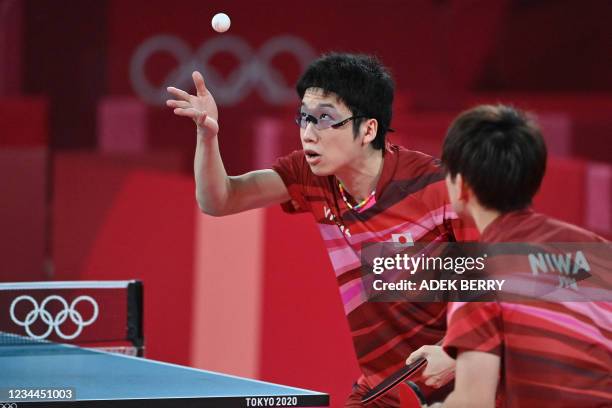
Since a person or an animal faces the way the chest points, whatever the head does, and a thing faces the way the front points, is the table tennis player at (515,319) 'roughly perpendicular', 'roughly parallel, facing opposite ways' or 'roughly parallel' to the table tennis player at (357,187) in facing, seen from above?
roughly perpendicular

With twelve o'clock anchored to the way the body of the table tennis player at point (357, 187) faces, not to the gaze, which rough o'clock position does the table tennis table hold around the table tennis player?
The table tennis table is roughly at 1 o'clock from the table tennis player.

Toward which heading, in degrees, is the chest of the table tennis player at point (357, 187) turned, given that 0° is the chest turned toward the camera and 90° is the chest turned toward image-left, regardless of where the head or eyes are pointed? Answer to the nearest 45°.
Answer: approximately 45°

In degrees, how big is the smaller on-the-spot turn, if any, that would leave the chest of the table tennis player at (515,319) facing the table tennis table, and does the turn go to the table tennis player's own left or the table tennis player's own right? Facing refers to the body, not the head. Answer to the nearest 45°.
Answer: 0° — they already face it

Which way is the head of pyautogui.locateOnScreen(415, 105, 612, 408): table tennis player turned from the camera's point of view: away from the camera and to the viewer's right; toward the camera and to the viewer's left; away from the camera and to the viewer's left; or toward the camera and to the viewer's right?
away from the camera and to the viewer's left

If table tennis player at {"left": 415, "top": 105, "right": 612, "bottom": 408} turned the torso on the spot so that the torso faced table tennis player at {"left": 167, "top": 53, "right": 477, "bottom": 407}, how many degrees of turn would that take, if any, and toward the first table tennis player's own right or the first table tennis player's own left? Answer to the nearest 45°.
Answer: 0° — they already face them

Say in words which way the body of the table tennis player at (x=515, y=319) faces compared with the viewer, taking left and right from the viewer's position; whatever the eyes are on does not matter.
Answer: facing away from the viewer and to the left of the viewer

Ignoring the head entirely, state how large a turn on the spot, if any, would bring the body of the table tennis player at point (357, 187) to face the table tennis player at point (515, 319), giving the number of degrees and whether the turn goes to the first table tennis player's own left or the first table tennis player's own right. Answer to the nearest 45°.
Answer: approximately 45° to the first table tennis player's own left
